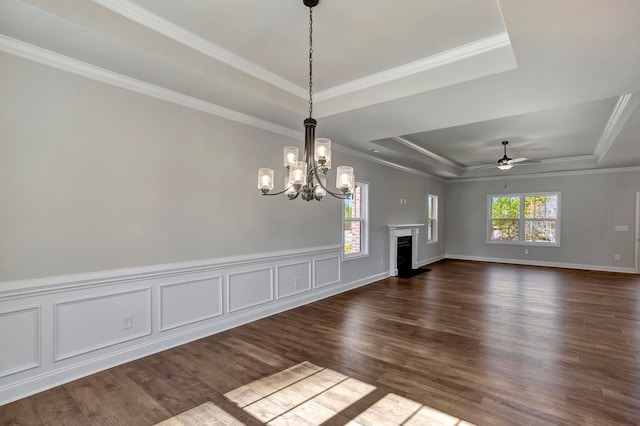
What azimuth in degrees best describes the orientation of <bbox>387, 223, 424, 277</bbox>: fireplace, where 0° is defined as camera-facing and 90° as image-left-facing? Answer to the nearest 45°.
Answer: approximately 315°

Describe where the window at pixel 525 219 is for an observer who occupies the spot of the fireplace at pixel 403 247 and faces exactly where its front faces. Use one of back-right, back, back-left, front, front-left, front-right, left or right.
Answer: left

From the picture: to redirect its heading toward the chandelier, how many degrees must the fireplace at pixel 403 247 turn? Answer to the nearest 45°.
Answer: approximately 45° to its right

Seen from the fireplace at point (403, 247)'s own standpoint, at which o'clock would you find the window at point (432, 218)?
The window is roughly at 8 o'clock from the fireplace.

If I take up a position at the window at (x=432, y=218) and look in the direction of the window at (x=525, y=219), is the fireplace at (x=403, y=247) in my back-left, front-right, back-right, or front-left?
back-right

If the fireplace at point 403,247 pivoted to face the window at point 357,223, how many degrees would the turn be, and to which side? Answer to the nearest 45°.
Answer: approximately 90° to its right
